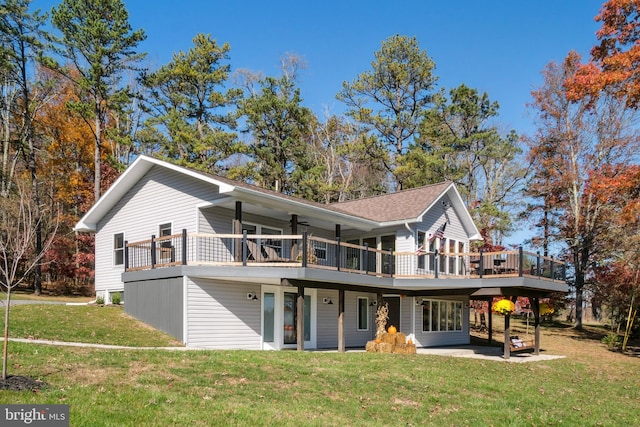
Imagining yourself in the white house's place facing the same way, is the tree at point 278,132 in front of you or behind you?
behind

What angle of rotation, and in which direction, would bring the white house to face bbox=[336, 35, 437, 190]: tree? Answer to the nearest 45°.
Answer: approximately 135° to its left

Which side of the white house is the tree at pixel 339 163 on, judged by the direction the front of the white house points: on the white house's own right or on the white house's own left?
on the white house's own left

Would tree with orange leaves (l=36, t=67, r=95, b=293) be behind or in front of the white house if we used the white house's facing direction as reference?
behind

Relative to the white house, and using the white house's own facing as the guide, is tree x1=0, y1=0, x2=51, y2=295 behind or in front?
behind

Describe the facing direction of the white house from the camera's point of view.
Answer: facing the viewer and to the right of the viewer

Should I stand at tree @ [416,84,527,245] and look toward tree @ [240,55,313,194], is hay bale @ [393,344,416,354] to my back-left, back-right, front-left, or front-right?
front-left

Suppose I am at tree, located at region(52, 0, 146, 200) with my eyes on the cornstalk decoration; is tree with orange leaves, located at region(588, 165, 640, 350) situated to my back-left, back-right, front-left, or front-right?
front-left
